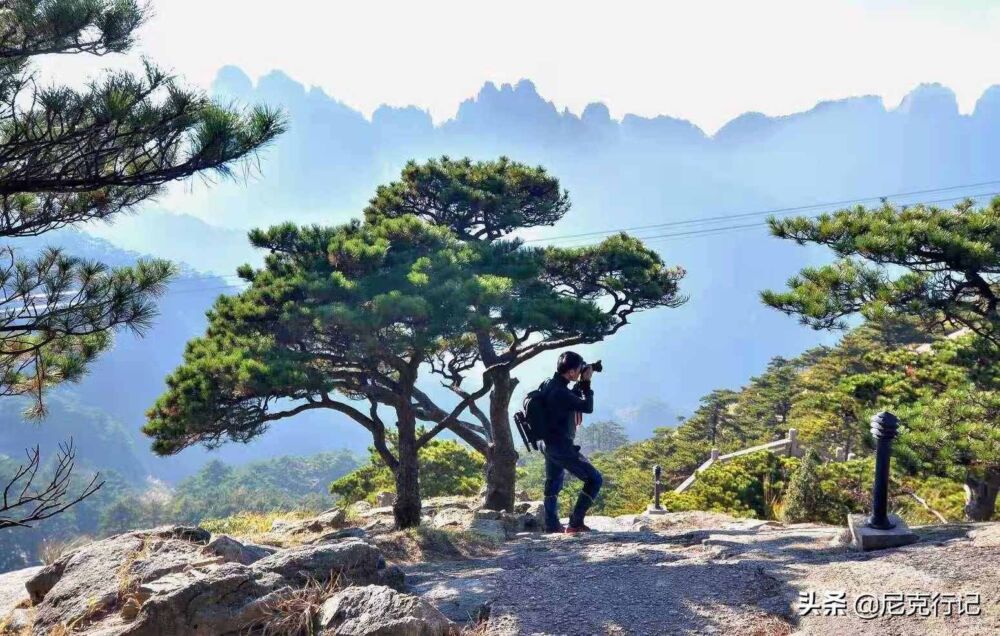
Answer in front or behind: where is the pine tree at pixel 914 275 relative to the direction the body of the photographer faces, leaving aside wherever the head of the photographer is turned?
in front

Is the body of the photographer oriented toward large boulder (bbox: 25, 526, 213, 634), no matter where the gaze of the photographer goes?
no

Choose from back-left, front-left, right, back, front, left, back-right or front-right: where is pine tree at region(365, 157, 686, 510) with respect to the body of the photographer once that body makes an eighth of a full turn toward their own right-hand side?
back-left

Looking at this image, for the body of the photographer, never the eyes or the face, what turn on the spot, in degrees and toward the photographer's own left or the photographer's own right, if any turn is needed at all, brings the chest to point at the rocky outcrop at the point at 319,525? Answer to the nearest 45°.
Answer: approximately 135° to the photographer's own left

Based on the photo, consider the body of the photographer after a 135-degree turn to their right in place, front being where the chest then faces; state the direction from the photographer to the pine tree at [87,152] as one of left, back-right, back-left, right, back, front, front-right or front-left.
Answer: front

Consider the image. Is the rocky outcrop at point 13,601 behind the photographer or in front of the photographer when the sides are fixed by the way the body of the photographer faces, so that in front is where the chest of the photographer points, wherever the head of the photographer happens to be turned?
behind

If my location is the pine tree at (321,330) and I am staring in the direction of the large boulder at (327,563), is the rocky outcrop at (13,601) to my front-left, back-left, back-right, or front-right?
front-right

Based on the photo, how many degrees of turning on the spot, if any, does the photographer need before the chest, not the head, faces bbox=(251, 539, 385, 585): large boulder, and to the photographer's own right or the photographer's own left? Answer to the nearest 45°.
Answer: approximately 135° to the photographer's own right

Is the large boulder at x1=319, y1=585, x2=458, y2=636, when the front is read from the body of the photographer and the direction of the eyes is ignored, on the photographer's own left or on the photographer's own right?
on the photographer's own right

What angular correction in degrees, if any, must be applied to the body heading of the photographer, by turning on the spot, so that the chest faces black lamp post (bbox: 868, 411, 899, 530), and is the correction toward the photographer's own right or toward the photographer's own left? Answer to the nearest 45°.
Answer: approximately 45° to the photographer's own right

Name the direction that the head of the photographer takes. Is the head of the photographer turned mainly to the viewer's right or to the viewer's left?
to the viewer's right

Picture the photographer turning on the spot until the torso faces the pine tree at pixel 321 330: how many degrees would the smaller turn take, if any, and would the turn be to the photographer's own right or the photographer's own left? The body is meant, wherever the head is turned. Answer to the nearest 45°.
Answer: approximately 135° to the photographer's own left

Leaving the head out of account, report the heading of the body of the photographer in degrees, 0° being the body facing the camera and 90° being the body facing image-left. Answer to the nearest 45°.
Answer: approximately 270°
